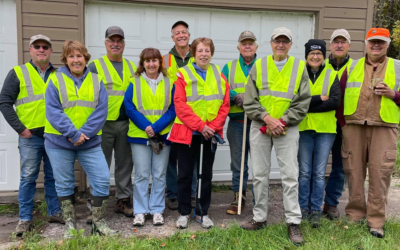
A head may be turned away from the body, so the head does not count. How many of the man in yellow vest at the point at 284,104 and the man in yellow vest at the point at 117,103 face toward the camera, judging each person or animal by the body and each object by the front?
2

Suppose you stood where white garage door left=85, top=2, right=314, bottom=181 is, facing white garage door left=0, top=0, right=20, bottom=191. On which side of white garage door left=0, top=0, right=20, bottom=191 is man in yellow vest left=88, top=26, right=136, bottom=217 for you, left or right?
left

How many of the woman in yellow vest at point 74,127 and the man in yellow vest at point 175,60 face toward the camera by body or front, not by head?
2

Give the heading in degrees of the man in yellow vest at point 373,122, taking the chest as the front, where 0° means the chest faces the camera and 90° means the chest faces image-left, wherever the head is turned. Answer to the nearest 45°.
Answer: approximately 0°

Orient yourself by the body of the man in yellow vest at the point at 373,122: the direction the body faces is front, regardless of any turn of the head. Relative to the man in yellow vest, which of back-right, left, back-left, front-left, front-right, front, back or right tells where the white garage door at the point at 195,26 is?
right

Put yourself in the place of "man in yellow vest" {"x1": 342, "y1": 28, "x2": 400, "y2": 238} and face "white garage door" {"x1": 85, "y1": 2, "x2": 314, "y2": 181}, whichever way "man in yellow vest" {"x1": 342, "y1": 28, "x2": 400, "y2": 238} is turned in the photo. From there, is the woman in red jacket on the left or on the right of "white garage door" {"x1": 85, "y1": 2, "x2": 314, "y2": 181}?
left

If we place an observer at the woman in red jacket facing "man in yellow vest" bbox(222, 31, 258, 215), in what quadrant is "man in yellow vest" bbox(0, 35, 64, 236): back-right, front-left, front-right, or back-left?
back-left

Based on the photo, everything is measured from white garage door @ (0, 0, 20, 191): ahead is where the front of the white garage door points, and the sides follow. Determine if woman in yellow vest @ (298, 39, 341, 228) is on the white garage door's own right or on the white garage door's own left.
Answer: on the white garage door's own left

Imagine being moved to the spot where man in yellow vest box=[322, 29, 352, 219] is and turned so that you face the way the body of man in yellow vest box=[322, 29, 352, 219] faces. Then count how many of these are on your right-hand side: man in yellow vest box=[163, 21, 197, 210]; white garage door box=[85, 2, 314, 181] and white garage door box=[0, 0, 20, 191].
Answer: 3

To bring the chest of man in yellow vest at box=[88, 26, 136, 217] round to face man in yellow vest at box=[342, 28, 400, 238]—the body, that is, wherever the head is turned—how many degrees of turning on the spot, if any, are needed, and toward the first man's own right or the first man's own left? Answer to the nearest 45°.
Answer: approximately 90° to the first man's own left
